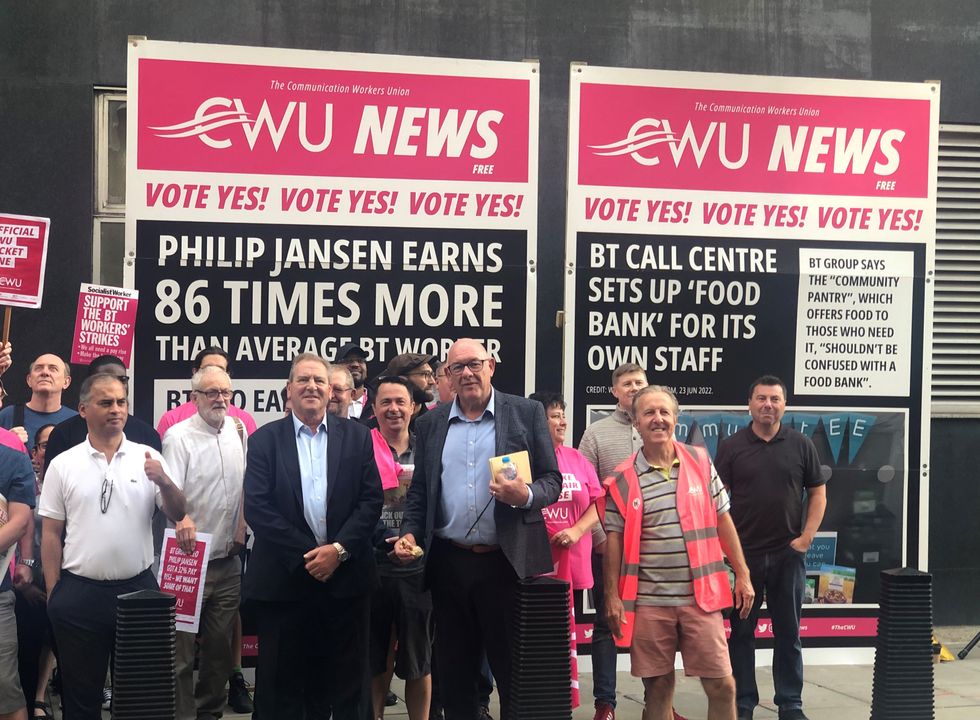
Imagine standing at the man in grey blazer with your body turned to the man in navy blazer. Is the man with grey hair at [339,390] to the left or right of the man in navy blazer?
right

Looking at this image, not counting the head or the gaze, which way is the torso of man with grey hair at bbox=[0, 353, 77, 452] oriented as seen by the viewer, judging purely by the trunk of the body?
toward the camera

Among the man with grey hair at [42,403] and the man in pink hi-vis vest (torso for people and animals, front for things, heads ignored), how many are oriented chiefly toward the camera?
2

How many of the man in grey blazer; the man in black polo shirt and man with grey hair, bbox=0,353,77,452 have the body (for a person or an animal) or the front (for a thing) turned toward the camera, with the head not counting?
3

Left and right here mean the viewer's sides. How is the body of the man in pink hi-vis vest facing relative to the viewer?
facing the viewer

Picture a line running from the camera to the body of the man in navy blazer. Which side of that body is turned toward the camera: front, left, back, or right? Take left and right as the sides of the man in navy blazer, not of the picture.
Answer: front

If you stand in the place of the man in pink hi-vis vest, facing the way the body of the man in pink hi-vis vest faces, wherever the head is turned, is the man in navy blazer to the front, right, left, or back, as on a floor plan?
right

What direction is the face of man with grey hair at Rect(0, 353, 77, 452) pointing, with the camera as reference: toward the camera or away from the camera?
toward the camera

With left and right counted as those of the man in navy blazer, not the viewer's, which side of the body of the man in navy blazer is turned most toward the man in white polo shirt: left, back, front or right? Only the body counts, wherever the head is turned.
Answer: right

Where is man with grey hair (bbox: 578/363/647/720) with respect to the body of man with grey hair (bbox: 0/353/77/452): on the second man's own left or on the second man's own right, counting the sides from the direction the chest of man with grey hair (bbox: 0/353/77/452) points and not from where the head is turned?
on the second man's own left

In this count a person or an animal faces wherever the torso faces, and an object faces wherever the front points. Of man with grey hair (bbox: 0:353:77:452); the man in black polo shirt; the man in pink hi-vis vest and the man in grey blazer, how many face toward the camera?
4
